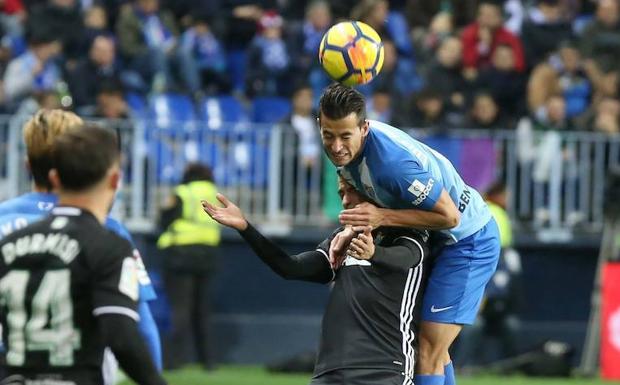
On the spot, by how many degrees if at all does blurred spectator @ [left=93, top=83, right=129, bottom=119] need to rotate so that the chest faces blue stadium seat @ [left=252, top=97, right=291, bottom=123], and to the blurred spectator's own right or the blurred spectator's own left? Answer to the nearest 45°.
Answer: approximately 90° to the blurred spectator's own left

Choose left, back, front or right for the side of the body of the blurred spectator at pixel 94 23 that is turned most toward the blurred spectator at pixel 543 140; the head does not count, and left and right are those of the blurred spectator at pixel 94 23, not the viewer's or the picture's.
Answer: left

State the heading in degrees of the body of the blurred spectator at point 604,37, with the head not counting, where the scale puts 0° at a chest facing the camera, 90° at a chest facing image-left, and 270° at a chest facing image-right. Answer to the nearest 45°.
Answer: approximately 0°

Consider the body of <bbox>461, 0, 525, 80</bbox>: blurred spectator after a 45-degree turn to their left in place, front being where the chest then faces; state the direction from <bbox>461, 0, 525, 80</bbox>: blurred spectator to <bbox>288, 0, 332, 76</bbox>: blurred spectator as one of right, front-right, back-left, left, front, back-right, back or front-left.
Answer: back-right

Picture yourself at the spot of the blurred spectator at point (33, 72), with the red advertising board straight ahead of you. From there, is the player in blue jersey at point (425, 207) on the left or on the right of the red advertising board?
right

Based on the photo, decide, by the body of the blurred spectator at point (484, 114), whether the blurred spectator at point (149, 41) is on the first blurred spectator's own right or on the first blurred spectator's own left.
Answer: on the first blurred spectator's own right

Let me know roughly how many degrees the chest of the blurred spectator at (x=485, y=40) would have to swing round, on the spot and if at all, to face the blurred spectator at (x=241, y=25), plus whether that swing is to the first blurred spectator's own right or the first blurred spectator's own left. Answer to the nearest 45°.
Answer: approximately 90° to the first blurred spectator's own right

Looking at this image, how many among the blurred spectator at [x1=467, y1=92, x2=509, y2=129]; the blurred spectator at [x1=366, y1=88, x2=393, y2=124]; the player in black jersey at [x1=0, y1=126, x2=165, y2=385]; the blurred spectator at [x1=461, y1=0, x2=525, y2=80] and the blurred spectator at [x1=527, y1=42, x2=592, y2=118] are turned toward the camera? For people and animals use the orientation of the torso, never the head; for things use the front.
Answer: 4

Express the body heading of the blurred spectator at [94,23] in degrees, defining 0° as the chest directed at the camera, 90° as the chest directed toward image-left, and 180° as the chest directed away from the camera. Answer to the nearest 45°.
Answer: approximately 0°

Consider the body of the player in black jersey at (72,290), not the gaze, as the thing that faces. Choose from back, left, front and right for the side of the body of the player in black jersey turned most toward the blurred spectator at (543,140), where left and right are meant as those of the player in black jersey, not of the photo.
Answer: front

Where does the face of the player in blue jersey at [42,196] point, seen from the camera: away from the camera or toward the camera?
away from the camera

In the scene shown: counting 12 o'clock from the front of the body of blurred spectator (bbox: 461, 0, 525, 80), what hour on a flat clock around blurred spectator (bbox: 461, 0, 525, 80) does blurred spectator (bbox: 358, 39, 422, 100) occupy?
blurred spectator (bbox: 358, 39, 422, 100) is roughly at 2 o'clock from blurred spectator (bbox: 461, 0, 525, 80).
